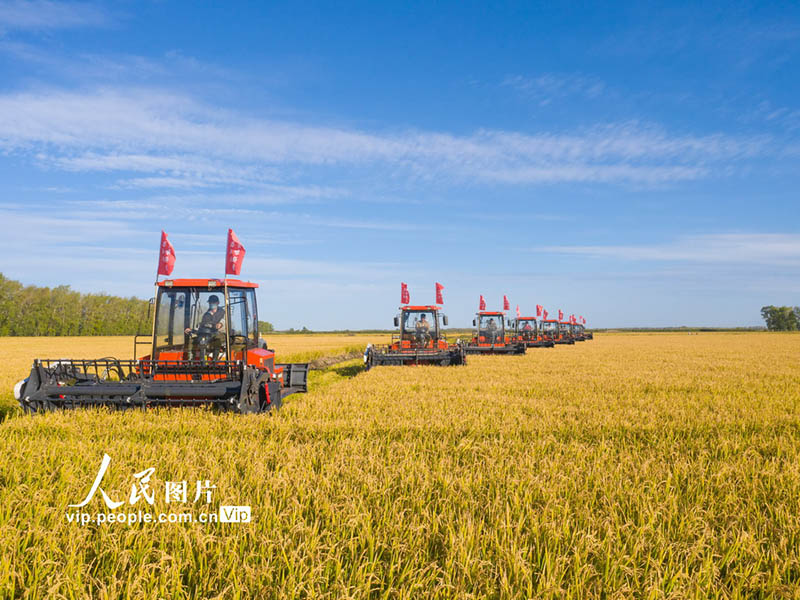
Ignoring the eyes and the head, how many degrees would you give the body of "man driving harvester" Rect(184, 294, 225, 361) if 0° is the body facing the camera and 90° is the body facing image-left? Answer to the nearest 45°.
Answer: approximately 45°

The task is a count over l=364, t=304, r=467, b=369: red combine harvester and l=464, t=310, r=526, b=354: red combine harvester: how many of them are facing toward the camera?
2

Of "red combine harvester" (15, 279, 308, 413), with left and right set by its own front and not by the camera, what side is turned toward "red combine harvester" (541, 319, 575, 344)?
back

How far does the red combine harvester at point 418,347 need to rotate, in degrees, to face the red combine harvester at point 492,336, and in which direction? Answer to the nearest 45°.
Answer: approximately 135° to its left

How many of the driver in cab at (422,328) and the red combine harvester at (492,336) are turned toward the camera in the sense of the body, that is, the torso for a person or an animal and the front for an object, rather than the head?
2

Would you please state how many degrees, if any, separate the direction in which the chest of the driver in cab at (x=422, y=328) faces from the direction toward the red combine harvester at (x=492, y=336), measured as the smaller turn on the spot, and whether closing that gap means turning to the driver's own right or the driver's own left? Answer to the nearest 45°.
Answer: approximately 135° to the driver's own left

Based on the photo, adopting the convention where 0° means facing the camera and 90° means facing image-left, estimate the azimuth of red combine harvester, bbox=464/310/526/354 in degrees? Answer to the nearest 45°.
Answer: approximately 0°
